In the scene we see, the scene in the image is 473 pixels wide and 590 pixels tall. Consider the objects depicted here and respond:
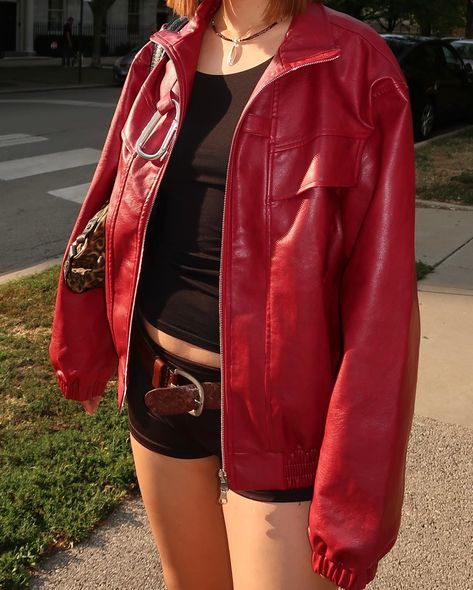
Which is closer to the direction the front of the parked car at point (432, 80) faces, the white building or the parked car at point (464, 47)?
the parked car

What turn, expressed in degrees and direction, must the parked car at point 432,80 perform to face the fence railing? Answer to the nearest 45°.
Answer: approximately 90° to its left

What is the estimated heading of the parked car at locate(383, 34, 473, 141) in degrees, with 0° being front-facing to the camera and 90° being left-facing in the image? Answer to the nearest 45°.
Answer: approximately 225°

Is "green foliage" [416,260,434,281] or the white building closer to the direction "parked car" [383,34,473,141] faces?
the white building

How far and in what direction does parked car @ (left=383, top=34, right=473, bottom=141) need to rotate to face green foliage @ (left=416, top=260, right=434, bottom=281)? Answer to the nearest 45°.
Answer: approximately 135° to its right

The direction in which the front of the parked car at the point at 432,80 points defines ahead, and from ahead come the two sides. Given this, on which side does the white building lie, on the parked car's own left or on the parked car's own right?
on the parked car's own left

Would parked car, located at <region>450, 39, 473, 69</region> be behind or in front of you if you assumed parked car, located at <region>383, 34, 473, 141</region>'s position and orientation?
in front

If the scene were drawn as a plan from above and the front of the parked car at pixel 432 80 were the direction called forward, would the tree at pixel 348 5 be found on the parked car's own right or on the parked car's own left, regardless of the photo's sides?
on the parked car's own left
